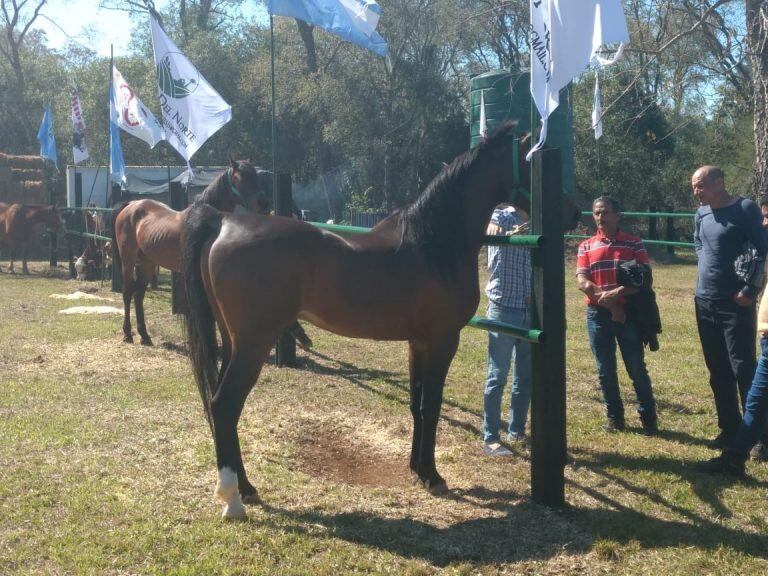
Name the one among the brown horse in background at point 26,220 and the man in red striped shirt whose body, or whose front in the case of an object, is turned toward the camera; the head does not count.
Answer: the man in red striped shirt

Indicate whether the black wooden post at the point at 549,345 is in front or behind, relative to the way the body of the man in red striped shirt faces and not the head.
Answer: in front

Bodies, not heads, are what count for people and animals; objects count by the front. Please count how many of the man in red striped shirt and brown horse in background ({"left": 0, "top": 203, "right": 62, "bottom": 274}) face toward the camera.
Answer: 1

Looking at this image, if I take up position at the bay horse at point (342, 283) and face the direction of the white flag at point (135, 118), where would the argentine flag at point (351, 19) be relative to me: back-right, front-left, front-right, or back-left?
front-right

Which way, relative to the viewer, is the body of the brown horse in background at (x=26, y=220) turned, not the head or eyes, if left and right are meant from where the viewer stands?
facing to the right of the viewer

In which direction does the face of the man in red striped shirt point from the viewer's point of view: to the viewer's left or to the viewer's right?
to the viewer's left

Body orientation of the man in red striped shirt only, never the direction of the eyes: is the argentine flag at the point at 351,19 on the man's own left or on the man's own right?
on the man's own right

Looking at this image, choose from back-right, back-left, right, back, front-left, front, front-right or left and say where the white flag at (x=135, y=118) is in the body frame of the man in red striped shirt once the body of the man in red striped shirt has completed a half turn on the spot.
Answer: front-left

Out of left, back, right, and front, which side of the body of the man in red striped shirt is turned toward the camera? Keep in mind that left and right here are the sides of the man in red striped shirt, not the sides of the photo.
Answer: front

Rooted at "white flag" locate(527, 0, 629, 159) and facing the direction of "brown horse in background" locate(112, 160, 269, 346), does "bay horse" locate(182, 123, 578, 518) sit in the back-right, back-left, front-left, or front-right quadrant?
front-left

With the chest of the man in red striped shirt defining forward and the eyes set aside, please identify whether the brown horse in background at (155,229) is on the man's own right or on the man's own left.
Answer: on the man's own right

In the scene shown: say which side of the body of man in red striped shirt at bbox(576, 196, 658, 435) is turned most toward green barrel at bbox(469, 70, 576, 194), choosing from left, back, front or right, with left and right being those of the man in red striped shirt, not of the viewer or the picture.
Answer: back
